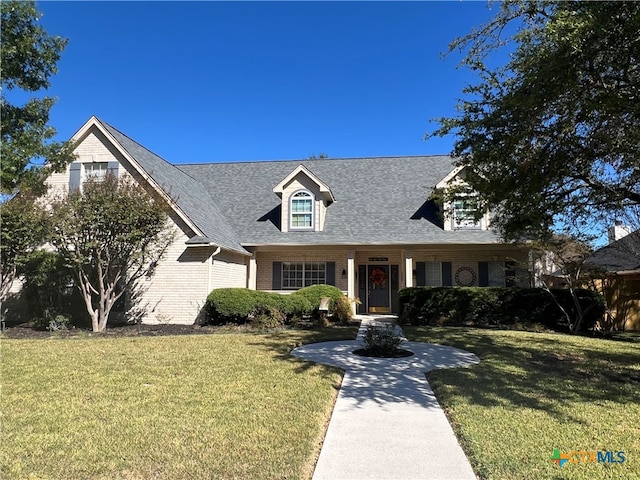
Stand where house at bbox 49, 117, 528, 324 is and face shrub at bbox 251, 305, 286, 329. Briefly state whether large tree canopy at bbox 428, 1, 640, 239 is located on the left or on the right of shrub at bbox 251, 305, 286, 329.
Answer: left

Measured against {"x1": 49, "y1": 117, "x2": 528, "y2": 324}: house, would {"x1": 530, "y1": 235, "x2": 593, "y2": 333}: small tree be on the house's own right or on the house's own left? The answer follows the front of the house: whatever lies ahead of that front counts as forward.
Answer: on the house's own left

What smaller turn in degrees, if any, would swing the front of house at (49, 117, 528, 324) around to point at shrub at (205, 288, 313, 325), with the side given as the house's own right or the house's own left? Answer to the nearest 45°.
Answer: approximately 45° to the house's own right

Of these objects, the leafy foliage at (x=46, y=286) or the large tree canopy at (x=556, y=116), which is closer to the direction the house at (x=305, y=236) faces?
the large tree canopy

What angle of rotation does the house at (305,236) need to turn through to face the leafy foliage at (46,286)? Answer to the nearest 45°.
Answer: approximately 90° to its right

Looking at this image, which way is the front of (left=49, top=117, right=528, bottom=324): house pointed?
toward the camera

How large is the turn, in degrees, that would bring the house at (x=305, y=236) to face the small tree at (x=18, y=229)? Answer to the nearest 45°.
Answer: approximately 45° to its right

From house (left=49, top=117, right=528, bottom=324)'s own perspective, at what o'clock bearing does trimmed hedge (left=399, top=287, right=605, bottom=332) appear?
The trimmed hedge is roughly at 10 o'clock from the house.

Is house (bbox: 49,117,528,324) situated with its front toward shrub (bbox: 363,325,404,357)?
yes

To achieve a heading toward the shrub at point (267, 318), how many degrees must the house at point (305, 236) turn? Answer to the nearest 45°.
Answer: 0° — it already faces it
